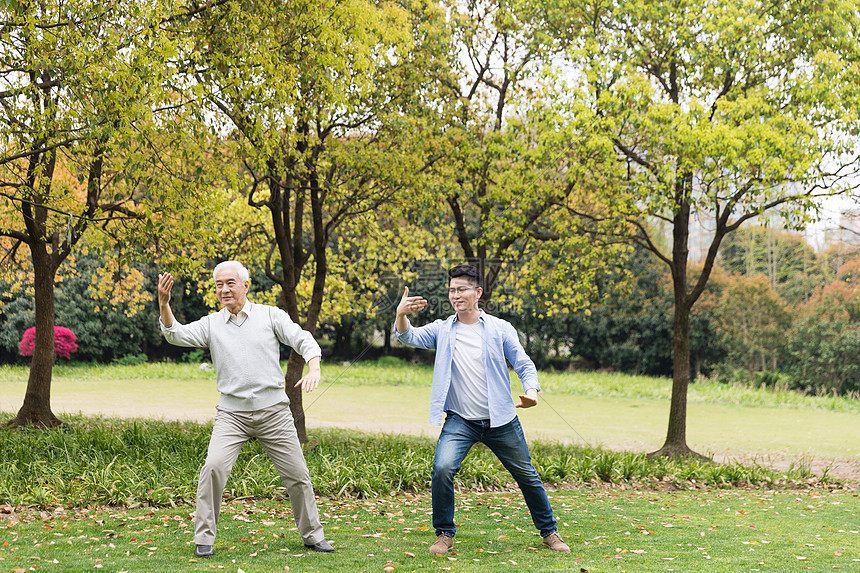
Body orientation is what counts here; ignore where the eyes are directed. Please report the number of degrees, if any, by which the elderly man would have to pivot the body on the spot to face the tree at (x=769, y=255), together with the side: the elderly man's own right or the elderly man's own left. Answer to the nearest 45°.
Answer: approximately 135° to the elderly man's own left

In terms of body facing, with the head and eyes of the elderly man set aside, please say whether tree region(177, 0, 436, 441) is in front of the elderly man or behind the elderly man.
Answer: behind

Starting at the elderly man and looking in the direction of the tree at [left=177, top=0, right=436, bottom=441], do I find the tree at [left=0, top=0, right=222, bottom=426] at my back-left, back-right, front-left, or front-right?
front-left

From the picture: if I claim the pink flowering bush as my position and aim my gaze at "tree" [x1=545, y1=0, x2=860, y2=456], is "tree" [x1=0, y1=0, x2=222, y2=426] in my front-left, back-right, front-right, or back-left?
front-right

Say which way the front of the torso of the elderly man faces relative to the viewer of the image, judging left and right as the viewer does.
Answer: facing the viewer

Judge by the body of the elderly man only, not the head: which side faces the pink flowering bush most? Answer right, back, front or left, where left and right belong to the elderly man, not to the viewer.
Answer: back

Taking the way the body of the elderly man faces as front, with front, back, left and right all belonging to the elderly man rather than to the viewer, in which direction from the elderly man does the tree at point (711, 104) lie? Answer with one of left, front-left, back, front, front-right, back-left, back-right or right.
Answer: back-left

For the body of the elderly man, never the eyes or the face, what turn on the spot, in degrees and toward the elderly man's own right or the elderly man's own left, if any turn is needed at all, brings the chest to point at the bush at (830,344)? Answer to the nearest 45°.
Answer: approximately 135° to the elderly man's own left

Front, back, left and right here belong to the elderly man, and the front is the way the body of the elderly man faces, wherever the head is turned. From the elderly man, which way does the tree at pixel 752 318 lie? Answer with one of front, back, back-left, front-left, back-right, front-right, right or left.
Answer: back-left

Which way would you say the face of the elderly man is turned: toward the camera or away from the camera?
toward the camera
